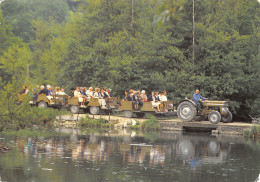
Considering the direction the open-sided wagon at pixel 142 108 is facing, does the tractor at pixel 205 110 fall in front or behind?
in front

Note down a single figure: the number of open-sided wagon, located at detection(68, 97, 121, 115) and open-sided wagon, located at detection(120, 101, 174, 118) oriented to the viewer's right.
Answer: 2

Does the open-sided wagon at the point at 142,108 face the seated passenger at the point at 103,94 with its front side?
no

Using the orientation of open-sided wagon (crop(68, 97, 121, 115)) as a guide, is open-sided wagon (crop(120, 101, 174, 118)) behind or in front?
in front

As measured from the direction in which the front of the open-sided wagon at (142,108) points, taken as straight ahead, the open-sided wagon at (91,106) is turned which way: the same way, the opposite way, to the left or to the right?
the same way

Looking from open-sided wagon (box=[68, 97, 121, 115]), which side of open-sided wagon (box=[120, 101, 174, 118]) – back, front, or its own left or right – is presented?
back

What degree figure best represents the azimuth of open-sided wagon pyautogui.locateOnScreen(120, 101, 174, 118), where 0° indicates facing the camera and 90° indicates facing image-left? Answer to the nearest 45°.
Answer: approximately 270°

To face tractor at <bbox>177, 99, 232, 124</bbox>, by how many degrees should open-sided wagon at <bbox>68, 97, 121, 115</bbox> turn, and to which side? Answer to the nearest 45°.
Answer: approximately 45° to its right

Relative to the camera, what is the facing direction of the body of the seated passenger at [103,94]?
to the viewer's right

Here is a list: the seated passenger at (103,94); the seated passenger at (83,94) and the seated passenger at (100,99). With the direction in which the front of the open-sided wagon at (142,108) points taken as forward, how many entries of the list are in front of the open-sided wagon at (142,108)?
0

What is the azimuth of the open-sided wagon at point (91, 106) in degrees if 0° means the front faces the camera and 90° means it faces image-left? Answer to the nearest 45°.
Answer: approximately 270°

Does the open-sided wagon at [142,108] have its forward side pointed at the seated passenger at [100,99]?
no
